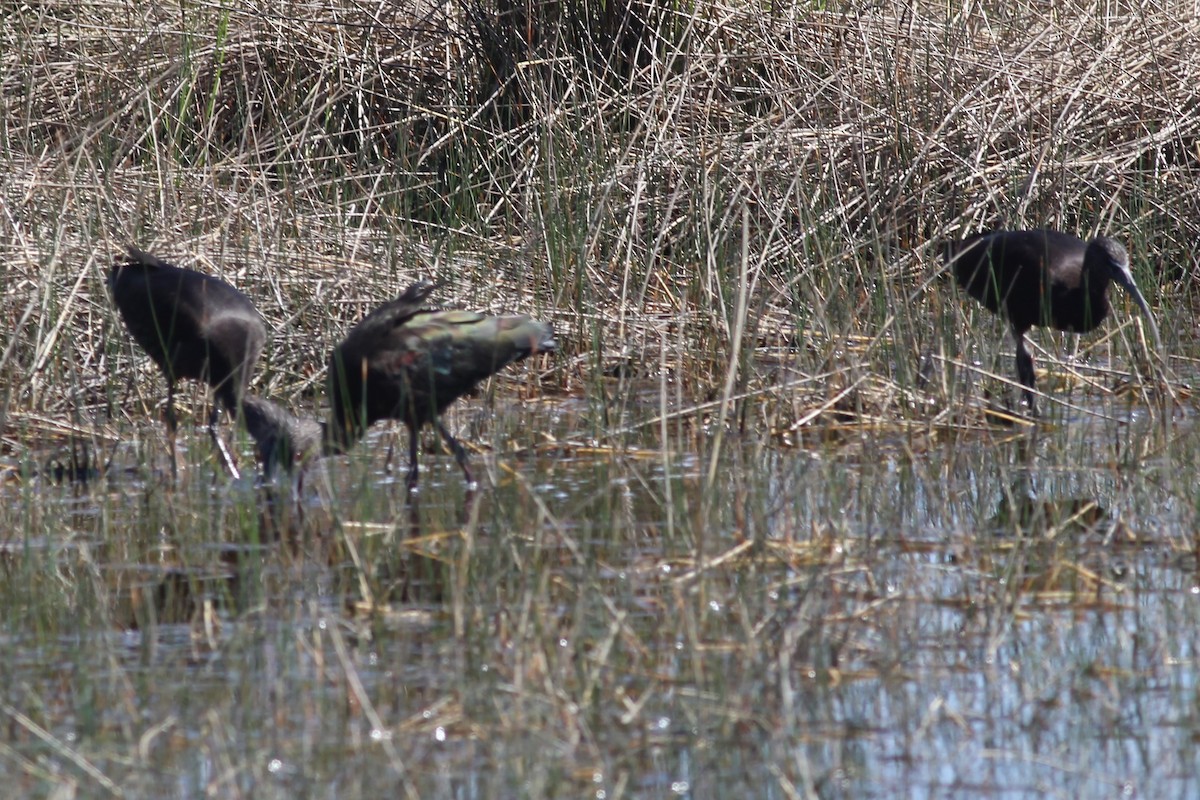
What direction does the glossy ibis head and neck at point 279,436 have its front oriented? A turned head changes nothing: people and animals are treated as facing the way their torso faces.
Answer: to the viewer's right
